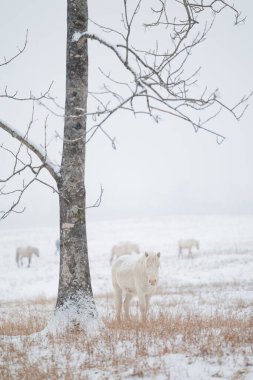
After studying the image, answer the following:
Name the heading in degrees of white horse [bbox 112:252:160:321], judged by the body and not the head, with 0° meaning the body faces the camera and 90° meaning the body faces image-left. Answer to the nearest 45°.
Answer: approximately 315°
